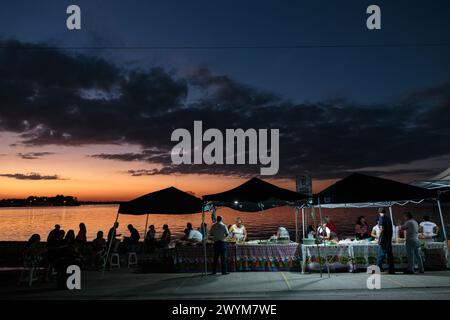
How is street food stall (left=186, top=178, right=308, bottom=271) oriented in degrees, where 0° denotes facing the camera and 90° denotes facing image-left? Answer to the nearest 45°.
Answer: approximately 0°

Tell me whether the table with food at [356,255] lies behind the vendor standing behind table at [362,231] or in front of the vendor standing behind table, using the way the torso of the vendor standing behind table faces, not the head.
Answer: in front

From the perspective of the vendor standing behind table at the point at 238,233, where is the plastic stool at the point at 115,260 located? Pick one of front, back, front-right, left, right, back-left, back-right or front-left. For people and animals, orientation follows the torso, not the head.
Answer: right

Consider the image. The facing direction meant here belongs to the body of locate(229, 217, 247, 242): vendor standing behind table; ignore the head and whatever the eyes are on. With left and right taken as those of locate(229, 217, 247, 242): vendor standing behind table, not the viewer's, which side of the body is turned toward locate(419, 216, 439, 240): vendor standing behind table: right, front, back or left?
left

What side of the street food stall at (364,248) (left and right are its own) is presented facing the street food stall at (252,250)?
right

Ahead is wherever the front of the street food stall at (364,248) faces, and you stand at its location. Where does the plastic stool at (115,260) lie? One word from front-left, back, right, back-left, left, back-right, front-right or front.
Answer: right

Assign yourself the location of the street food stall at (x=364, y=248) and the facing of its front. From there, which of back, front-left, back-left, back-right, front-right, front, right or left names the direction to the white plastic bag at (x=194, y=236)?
right
